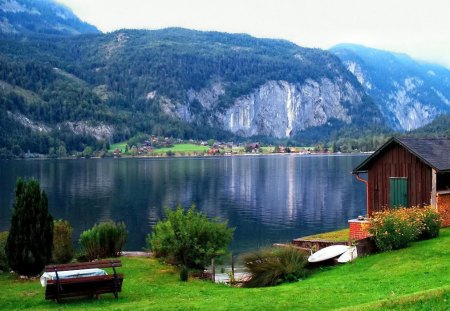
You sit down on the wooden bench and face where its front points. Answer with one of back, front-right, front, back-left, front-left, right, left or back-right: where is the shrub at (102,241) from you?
front

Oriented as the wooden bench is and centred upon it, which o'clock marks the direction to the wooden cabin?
The wooden cabin is roughly at 2 o'clock from the wooden bench.

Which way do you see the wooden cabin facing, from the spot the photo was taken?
facing the viewer and to the left of the viewer

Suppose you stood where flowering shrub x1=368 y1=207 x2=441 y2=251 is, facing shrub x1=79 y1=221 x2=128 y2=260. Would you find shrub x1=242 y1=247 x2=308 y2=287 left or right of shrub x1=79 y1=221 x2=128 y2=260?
left

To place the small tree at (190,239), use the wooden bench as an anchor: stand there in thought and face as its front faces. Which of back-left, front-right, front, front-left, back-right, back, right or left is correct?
front-right

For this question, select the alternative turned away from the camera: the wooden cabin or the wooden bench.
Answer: the wooden bench

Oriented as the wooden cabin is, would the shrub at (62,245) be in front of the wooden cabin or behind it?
in front

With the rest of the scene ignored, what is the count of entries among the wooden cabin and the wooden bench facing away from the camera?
1

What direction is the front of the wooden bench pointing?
away from the camera

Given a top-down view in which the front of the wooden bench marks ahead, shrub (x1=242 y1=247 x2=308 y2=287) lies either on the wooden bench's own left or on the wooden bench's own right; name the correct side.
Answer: on the wooden bench's own right

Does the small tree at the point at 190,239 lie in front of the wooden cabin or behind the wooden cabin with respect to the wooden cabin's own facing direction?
in front
